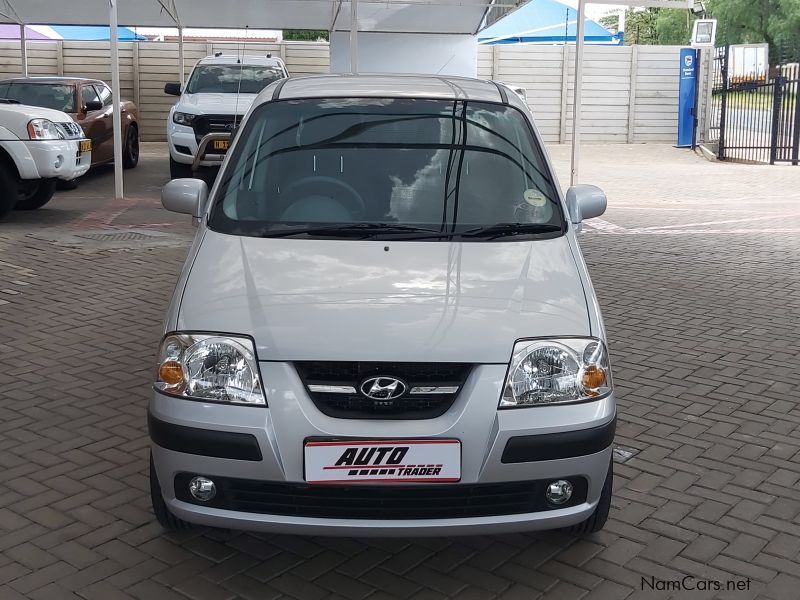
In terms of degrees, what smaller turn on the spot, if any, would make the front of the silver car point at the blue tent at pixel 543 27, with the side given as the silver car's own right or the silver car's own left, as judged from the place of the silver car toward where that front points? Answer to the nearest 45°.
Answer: approximately 180°

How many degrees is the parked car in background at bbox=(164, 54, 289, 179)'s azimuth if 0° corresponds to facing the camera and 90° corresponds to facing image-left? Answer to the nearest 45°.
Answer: approximately 0°

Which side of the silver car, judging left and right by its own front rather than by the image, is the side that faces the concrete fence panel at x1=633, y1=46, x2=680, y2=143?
back

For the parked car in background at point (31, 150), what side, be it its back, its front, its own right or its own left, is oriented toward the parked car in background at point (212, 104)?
left

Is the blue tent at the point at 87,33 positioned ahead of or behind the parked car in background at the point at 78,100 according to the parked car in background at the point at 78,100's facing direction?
behind

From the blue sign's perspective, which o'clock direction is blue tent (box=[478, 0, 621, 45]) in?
The blue tent is roughly at 5 o'clock from the blue sign.

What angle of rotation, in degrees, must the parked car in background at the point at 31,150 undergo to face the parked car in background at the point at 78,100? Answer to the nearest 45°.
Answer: approximately 135° to its left

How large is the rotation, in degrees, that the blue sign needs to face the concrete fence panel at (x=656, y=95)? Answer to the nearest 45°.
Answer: approximately 135° to its right

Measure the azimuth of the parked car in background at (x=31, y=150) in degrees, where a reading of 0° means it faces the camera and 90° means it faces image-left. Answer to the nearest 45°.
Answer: approximately 315°

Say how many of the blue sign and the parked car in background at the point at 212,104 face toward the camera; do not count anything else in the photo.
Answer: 2

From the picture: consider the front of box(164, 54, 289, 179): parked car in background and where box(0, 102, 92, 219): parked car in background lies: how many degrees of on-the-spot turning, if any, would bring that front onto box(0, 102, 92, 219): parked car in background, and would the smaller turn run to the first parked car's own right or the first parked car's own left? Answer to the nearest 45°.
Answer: approximately 45° to the first parked car's own right
